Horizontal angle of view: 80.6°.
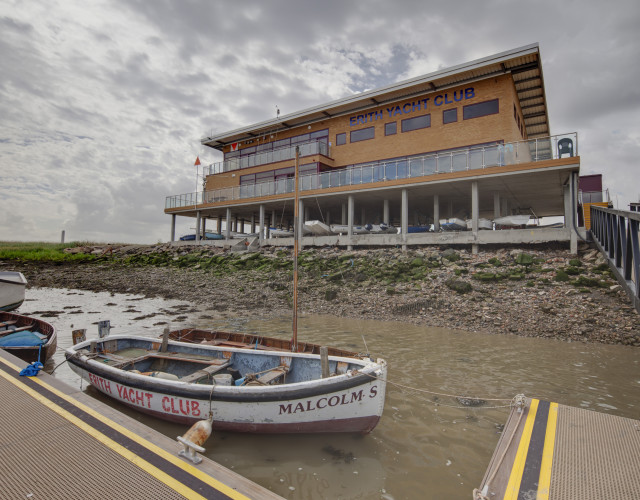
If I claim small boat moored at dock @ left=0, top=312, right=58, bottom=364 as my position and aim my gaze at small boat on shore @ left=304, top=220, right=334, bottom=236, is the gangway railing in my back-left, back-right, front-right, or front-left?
front-right

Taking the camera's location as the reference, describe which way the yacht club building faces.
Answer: facing the viewer and to the left of the viewer

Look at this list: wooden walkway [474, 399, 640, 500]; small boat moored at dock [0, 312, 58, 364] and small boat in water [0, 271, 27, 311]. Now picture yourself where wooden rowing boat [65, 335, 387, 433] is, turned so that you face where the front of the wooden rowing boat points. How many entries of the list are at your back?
2

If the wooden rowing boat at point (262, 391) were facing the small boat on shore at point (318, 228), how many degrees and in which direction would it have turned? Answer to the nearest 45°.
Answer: approximately 135° to its left

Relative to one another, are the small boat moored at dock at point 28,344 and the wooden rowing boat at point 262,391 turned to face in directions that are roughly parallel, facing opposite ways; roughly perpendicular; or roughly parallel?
roughly parallel

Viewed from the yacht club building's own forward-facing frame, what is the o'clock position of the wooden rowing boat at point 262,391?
The wooden rowing boat is roughly at 11 o'clock from the yacht club building.

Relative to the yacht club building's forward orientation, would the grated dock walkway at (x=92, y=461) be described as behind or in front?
in front

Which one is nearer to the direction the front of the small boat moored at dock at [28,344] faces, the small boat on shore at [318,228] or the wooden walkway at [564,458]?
the wooden walkway

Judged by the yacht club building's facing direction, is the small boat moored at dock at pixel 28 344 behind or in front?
in front

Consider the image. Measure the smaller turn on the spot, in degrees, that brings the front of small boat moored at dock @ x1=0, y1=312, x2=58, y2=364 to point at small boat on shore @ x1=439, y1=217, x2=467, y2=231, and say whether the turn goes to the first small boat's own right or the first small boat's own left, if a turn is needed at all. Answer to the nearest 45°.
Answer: approximately 45° to the first small boat's own left

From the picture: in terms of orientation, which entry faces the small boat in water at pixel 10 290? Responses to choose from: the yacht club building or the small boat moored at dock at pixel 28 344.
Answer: the yacht club building

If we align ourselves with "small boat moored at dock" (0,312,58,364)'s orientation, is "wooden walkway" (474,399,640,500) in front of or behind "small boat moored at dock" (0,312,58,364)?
in front

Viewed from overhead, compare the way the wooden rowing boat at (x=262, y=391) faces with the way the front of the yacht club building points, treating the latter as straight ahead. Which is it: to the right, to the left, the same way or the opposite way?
to the left

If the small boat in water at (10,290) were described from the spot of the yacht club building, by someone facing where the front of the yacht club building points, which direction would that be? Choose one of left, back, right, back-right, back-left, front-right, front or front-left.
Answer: front
